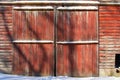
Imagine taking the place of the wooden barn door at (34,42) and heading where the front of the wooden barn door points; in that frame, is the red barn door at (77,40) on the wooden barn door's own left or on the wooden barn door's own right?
on the wooden barn door's own left

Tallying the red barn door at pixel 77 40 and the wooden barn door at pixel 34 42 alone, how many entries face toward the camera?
2

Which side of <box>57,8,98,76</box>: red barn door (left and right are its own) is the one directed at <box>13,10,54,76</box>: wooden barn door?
right

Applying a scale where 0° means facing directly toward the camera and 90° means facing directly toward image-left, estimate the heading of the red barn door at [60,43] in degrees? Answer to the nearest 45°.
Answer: approximately 0°

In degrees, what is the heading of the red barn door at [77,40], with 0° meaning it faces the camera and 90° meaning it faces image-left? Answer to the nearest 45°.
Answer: approximately 0°
